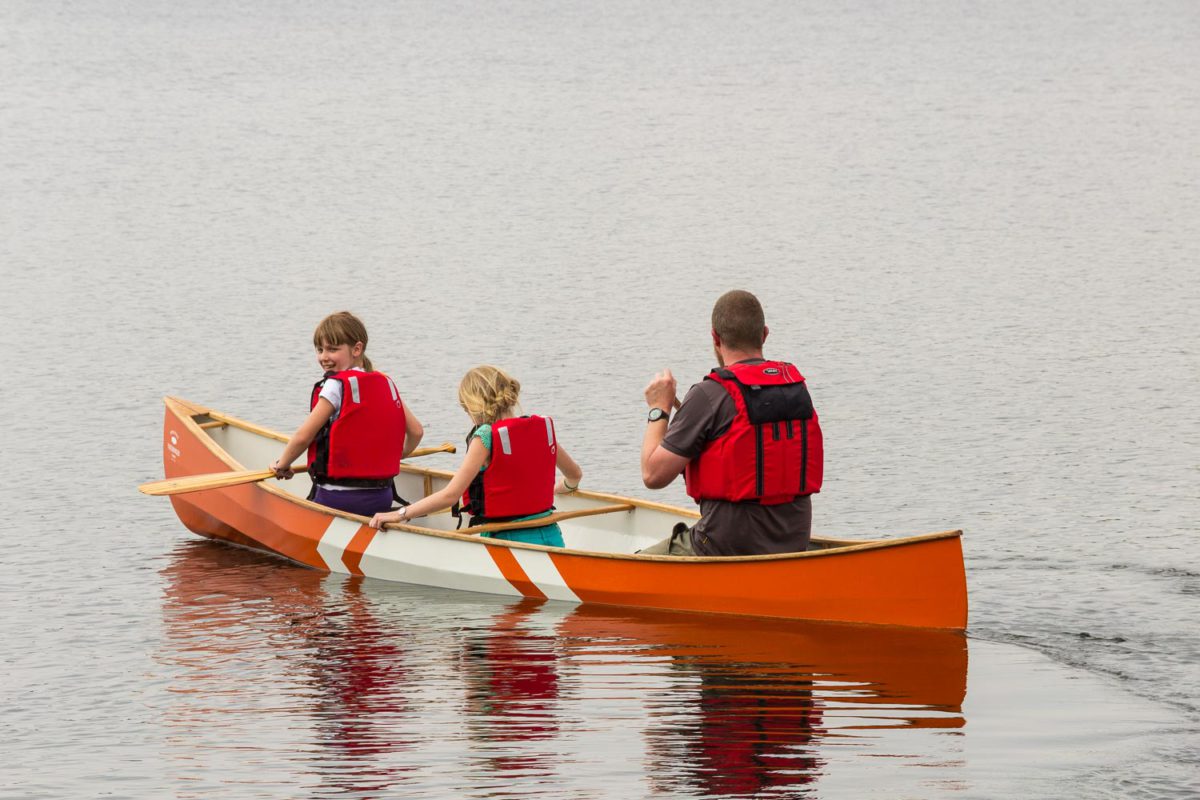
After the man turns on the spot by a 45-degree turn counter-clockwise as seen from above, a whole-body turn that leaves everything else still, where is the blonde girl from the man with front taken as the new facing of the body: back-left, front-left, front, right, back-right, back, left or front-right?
front-right

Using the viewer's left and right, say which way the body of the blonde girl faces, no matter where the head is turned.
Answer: facing away from the viewer and to the left of the viewer

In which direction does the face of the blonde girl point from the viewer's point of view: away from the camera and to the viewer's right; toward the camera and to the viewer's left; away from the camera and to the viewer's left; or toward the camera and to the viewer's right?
away from the camera and to the viewer's left

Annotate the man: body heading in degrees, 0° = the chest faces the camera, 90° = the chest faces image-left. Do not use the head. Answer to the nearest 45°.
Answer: approximately 135°

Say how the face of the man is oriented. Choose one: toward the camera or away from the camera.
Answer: away from the camera
